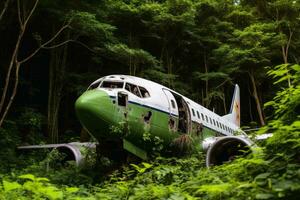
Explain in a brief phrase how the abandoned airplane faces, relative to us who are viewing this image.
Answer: facing the viewer and to the left of the viewer
